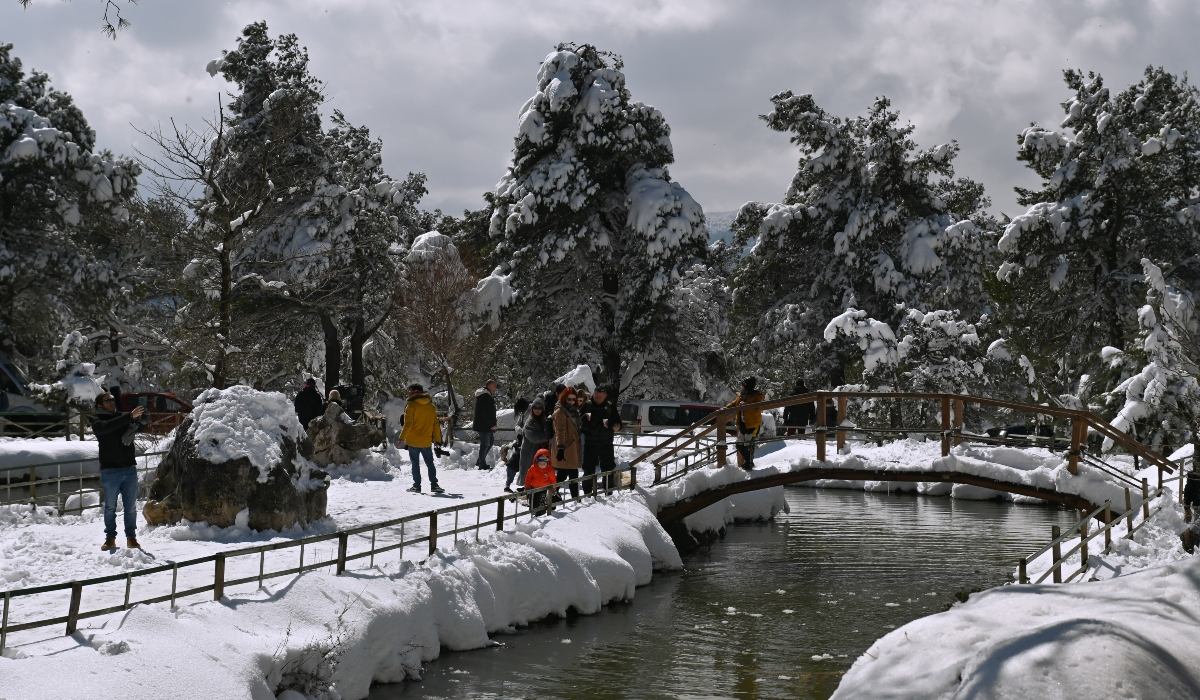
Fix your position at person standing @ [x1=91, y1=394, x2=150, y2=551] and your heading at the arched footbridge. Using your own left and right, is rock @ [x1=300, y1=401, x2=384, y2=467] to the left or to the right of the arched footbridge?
left

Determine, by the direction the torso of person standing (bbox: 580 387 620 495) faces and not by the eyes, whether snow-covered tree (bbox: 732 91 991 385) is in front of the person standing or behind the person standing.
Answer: behind

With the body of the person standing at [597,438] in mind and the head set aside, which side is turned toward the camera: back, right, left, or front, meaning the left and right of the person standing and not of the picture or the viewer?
front

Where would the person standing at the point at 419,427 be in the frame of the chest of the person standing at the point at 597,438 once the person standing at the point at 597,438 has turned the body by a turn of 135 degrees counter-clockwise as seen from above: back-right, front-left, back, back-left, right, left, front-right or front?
back-left

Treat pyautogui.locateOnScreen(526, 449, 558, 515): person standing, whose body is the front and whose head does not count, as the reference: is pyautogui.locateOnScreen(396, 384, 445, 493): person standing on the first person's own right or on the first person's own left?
on the first person's own right

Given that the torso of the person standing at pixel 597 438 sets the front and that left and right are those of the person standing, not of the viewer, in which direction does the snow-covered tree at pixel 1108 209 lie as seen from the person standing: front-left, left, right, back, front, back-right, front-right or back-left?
back-left

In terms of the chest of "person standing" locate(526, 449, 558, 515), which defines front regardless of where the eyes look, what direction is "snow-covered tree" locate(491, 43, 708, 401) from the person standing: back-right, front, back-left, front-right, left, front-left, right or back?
back

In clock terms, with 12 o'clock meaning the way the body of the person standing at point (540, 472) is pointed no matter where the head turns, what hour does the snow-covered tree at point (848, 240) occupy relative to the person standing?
The snow-covered tree is roughly at 7 o'clock from the person standing.

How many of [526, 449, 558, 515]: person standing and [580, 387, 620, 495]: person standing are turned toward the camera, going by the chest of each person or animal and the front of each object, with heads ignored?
2

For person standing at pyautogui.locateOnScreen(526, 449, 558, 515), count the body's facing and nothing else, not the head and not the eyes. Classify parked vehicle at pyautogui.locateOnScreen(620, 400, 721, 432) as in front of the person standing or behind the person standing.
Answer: behind

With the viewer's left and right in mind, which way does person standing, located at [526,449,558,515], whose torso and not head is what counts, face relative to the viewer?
facing the viewer

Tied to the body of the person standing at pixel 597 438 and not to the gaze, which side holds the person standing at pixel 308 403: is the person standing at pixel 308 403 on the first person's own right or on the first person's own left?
on the first person's own right

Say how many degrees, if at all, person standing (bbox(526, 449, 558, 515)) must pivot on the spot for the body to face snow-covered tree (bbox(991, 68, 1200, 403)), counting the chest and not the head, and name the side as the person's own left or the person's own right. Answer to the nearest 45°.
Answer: approximately 135° to the person's own left
